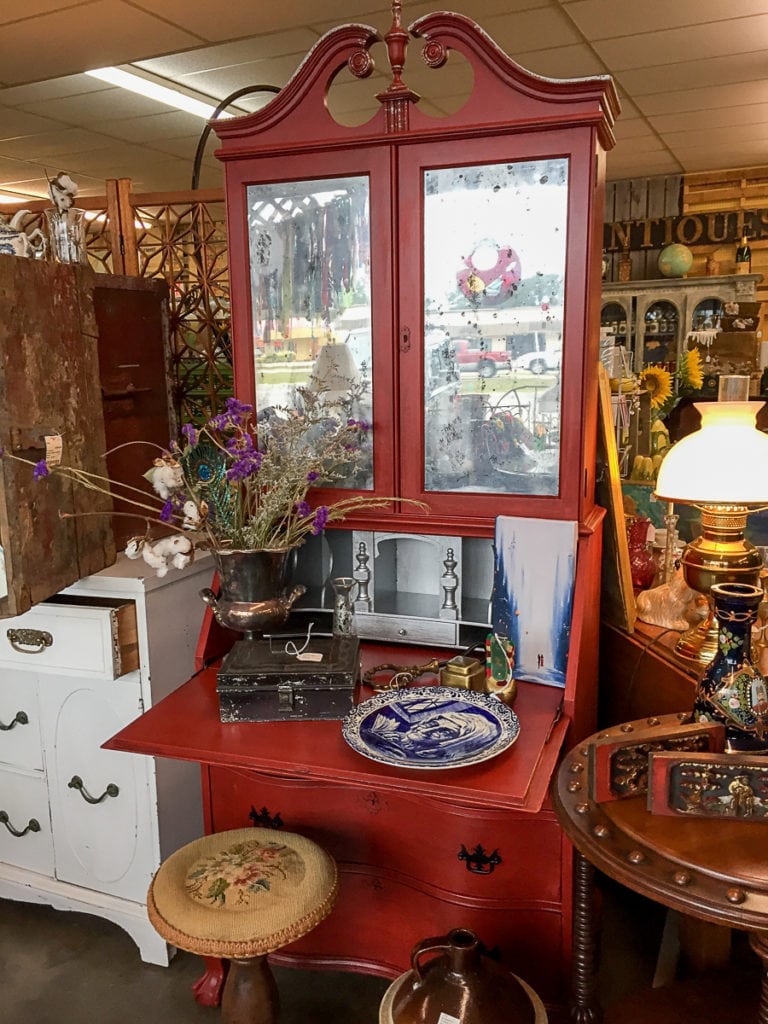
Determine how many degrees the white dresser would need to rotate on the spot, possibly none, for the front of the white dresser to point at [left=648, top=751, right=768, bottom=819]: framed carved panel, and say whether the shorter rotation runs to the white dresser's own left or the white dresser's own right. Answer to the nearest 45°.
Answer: approximately 90° to the white dresser's own left

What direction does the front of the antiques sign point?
toward the camera

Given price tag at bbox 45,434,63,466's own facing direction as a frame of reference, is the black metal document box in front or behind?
in front

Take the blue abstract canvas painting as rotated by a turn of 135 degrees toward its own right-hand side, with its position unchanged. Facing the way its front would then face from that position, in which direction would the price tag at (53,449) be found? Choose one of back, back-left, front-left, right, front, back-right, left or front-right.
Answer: front-left

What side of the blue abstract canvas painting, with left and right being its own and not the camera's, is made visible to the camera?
front

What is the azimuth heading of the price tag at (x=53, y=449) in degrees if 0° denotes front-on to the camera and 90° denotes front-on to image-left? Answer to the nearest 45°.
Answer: approximately 0°

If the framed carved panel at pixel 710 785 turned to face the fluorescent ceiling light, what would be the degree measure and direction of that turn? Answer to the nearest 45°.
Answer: approximately 135° to its right

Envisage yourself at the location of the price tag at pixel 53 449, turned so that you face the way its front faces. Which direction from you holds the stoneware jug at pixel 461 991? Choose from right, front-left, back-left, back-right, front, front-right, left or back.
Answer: front-left

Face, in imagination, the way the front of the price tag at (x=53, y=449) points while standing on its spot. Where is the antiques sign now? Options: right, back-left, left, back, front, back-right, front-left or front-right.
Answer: back-left

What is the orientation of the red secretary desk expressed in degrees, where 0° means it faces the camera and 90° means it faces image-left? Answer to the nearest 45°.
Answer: approximately 45°

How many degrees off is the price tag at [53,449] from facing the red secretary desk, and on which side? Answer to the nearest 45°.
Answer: approximately 90° to its left

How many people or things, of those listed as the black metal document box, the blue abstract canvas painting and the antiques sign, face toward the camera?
3

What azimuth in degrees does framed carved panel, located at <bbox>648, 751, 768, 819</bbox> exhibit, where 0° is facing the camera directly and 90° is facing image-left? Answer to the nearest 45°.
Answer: approximately 0°

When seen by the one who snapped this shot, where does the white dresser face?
facing the viewer and to the left of the viewer

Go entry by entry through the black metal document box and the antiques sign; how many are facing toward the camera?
2

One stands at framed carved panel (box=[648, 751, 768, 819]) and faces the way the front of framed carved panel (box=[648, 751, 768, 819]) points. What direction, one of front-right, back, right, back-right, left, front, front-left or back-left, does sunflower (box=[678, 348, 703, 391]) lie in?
back

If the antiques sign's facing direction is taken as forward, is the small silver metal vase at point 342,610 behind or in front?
in front

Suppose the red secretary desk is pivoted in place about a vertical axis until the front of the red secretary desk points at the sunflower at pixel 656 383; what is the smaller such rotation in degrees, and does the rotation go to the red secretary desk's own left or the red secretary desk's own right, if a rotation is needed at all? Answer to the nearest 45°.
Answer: approximately 180°

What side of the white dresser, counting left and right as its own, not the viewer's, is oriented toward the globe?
back

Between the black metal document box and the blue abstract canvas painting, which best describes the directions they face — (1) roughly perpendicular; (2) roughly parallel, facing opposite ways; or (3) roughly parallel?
roughly parallel
